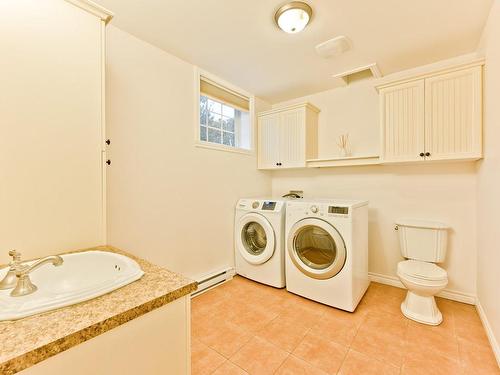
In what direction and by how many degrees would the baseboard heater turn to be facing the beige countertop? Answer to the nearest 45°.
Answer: approximately 45° to its right

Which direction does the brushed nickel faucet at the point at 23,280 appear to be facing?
to the viewer's right

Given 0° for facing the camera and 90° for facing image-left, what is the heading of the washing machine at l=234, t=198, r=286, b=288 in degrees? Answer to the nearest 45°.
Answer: approximately 45°

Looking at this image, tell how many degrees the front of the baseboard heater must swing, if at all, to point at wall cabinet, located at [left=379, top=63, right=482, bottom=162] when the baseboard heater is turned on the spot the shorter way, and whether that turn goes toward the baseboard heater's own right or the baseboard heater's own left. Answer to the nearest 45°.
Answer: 0° — it already faces it

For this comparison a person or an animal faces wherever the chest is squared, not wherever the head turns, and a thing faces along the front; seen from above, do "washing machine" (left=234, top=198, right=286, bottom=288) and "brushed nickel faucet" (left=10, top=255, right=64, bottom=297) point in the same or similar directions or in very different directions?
very different directions
